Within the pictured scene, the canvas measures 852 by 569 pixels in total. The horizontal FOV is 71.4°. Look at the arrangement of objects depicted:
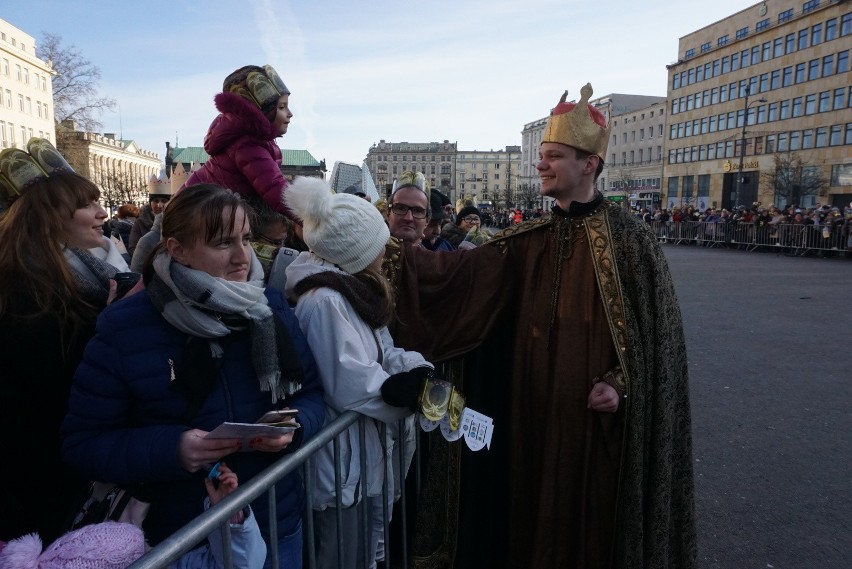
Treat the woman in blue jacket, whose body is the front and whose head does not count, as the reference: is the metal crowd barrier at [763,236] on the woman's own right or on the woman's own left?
on the woman's own left

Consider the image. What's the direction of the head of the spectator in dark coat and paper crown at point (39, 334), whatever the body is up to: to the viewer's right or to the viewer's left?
to the viewer's right

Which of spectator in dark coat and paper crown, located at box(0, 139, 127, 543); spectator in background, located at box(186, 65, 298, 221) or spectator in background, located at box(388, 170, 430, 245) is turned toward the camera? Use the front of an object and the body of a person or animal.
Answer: spectator in background, located at box(388, 170, 430, 245)

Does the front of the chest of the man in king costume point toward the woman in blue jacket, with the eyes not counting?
yes

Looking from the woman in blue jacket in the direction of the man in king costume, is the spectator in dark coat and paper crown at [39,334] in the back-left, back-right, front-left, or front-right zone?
back-left

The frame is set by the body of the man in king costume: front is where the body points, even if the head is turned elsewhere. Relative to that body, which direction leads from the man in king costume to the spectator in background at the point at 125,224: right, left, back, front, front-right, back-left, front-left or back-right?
right

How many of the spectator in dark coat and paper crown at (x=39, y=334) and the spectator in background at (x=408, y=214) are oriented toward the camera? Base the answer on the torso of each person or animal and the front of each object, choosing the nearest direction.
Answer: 1

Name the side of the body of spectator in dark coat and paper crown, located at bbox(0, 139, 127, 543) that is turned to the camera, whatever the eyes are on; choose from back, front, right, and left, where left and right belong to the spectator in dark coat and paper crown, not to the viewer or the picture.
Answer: right

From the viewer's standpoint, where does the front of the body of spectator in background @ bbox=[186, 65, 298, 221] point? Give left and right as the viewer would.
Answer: facing to the right of the viewer

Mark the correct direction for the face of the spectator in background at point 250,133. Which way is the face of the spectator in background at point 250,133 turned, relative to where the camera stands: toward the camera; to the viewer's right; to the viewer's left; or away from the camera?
to the viewer's right

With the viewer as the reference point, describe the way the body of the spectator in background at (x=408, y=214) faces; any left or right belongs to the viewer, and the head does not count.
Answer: facing the viewer

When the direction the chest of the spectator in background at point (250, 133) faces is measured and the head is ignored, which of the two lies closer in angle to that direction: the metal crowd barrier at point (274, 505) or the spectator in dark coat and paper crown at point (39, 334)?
the metal crowd barrier

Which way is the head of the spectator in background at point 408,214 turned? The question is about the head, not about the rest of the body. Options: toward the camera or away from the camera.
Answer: toward the camera

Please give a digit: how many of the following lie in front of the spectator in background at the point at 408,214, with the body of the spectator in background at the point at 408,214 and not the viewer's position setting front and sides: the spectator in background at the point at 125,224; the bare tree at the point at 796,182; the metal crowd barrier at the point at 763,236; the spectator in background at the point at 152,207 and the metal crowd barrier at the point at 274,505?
1

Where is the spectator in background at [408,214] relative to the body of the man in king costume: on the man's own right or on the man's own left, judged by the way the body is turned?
on the man's own right

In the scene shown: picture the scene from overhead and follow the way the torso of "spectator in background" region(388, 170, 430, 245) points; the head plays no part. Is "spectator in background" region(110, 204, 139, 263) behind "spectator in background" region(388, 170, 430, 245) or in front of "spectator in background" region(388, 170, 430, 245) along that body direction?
behind

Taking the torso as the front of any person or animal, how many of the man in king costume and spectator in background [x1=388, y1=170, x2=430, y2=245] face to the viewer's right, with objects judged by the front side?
0

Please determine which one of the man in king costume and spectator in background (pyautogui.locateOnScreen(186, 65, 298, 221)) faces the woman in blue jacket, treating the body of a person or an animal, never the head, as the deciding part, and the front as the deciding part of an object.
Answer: the man in king costume
